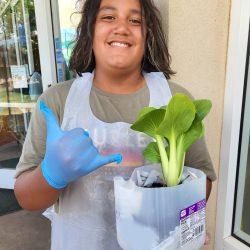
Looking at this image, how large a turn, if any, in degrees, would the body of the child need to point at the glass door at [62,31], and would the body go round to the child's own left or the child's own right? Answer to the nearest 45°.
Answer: approximately 180°

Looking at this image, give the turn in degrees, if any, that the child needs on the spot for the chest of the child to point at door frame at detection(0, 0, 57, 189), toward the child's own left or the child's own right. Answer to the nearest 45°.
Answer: approximately 180°

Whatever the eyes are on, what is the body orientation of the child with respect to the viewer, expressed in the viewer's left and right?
facing the viewer

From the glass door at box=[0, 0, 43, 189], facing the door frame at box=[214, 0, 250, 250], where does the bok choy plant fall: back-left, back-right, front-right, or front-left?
front-right

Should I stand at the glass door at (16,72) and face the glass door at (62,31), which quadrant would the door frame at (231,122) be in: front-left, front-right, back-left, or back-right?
front-right

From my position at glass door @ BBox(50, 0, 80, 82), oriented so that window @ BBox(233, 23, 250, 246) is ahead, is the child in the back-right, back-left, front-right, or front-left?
front-right

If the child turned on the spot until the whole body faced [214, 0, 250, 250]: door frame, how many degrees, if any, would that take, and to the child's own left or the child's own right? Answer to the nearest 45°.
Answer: approximately 135° to the child's own left

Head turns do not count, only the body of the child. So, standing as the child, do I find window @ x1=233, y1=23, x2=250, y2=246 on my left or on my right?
on my left
